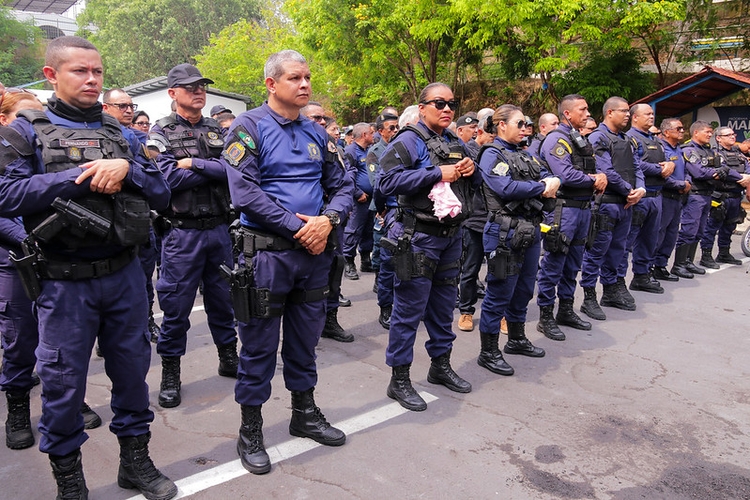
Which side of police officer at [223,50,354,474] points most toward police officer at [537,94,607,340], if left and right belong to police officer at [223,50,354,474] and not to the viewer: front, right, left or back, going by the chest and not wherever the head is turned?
left

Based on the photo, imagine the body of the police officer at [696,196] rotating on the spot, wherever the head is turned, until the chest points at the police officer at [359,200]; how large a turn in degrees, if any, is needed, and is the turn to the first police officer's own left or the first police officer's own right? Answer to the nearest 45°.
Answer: approximately 90° to the first police officer's own right

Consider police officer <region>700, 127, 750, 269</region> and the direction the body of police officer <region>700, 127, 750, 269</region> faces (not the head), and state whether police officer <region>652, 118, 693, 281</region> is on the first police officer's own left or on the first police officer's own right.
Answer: on the first police officer's own right

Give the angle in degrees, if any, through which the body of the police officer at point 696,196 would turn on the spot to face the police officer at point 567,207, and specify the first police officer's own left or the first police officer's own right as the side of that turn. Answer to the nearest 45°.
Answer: approximately 45° to the first police officer's own right

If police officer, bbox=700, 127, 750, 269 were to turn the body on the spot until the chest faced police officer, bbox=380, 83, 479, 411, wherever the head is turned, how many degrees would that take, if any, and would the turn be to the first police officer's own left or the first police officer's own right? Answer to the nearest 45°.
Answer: approximately 45° to the first police officer's own right

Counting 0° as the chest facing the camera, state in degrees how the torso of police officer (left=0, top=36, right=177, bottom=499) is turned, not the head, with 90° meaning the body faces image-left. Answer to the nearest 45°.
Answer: approximately 315°

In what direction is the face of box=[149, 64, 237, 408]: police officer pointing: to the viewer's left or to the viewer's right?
to the viewer's right

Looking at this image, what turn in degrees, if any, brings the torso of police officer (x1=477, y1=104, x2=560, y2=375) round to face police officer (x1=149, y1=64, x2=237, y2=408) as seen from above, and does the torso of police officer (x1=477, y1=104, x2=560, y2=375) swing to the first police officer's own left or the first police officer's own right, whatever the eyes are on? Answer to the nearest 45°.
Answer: approximately 90° to the first police officer's own right

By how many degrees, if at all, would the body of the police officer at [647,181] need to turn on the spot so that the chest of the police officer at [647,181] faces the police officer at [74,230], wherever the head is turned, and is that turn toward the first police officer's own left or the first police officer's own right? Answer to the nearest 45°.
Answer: approximately 45° to the first police officer's own right
